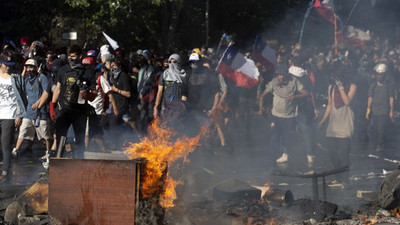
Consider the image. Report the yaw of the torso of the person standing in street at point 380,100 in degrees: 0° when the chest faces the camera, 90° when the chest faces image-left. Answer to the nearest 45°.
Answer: approximately 0°

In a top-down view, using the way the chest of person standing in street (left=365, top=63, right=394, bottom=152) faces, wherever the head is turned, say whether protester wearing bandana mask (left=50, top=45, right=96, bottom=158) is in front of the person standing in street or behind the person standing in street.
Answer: in front

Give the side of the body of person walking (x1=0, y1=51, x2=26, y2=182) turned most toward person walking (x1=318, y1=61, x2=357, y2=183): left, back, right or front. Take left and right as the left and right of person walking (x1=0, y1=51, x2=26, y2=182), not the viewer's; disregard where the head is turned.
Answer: left

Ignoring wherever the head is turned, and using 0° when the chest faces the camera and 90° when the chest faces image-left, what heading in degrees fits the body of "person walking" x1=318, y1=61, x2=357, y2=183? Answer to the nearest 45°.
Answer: approximately 45°

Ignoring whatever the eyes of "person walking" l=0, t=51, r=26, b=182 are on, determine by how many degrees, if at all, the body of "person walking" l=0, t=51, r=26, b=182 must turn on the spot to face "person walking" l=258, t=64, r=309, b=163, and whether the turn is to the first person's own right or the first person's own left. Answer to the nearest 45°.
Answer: approximately 90° to the first person's own left

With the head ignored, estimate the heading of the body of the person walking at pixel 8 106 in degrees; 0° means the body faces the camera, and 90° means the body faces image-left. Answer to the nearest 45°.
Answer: approximately 0°

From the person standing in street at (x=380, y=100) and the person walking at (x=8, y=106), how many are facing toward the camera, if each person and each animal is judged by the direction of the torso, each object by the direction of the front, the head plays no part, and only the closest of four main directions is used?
2

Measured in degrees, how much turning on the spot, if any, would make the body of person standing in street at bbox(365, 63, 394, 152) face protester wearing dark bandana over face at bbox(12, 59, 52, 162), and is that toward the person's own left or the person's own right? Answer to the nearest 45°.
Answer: approximately 45° to the person's own right
